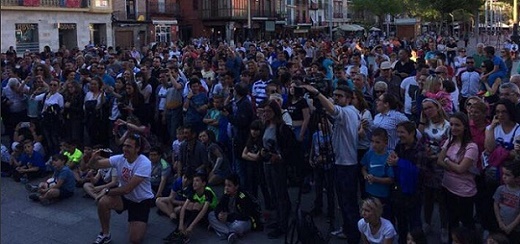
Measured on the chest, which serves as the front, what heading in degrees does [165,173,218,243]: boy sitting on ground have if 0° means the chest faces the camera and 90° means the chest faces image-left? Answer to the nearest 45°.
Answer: approximately 45°

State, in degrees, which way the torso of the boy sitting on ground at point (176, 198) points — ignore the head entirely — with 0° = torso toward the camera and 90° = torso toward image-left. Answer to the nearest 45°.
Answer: approximately 45°

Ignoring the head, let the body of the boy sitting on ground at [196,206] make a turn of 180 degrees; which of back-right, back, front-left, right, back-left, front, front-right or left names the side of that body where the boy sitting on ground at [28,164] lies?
left

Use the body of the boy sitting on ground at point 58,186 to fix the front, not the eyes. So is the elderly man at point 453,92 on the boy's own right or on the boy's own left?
on the boy's own left

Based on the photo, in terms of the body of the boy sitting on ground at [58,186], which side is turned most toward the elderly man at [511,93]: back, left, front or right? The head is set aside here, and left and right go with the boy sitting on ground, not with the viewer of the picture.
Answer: back
